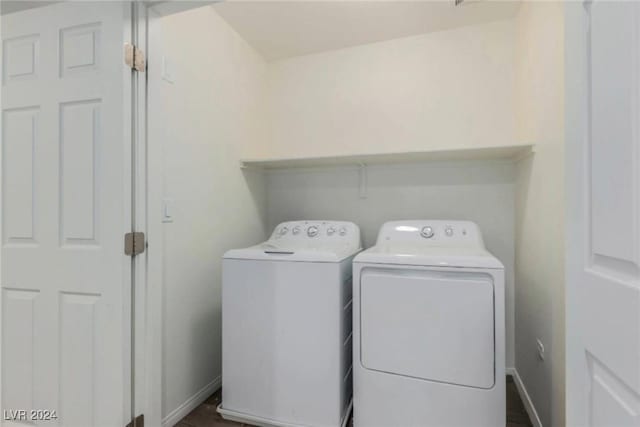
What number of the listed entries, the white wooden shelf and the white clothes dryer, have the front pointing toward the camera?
2

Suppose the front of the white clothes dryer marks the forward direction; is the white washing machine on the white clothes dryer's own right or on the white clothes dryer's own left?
on the white clothes dryer's own right

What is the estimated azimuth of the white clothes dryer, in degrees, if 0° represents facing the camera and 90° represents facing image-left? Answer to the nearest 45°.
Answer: approximately 0°

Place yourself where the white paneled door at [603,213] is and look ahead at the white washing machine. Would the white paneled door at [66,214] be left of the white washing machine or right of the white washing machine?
left

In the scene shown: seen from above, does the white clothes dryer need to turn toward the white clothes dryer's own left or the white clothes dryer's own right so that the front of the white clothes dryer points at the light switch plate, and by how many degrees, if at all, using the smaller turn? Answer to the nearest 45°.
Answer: approximately 90° to the white clothes dryer's own right

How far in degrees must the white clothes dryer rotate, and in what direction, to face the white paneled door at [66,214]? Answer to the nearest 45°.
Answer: approximately 45° to its right
